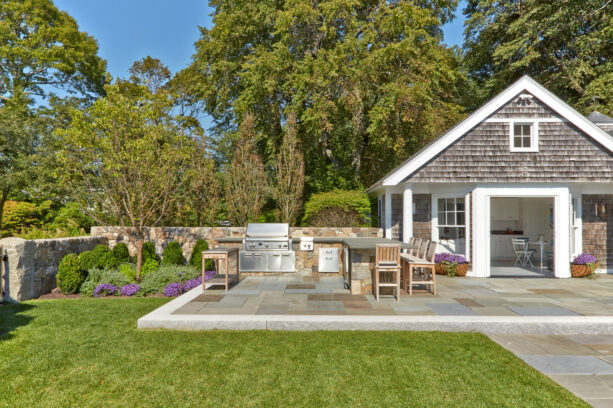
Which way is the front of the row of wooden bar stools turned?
to the viewer's left

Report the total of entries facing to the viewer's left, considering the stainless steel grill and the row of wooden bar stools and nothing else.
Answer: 1

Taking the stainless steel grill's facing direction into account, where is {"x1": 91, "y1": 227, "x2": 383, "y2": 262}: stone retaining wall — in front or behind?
behind

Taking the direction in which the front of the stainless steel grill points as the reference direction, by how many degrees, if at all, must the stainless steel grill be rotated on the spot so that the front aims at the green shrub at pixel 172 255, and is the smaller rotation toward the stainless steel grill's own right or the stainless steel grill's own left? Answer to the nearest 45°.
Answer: approximately 90° to the stainless steel grill's own right

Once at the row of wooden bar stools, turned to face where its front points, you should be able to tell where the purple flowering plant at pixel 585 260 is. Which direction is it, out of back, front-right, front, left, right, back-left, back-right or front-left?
back-right

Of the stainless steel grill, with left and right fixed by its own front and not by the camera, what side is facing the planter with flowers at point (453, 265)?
left

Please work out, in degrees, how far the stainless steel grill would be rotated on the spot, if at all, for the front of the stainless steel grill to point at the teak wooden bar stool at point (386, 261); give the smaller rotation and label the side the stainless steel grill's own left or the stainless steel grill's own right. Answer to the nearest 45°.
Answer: approximately 45° to the stainless steel grill's own left

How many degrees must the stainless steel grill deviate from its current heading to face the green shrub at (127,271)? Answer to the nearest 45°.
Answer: approximately 90° to its right

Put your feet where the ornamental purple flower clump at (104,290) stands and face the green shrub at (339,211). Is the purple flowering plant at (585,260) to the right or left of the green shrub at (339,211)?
right
